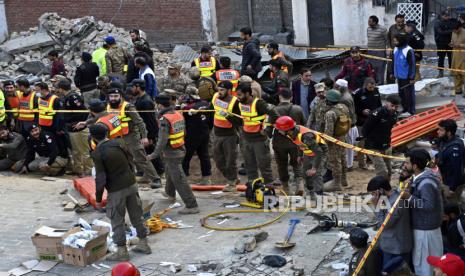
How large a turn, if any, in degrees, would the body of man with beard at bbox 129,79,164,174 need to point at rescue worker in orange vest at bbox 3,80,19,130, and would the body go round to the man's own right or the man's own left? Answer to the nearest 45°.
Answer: approximately 45° to the man's own right

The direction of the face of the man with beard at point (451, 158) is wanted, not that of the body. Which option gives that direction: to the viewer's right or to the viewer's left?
to the viewer's left

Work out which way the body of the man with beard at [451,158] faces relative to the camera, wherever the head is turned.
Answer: to the viewer's left

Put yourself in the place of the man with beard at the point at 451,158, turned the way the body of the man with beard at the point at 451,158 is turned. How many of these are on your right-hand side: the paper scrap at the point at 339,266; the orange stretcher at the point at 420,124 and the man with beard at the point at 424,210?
1

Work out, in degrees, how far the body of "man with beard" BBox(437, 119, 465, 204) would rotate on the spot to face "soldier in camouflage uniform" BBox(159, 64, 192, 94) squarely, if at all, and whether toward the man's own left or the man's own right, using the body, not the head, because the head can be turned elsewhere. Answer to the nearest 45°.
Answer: approximately 45° to the man's own right

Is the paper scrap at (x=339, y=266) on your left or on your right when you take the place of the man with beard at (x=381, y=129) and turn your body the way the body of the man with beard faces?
on your right

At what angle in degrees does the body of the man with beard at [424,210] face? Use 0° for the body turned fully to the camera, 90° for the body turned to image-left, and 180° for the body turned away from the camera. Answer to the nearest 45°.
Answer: approximately 90°

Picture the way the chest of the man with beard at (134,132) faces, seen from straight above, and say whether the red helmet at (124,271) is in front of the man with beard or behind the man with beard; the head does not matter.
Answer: in front

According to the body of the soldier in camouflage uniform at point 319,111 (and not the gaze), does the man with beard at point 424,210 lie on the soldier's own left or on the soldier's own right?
on the soldier's own left

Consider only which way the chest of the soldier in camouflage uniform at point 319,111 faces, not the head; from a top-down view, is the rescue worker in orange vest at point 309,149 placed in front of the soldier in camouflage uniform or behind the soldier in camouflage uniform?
in front
